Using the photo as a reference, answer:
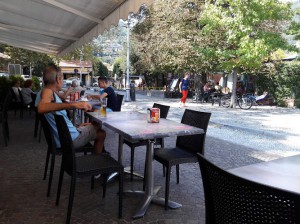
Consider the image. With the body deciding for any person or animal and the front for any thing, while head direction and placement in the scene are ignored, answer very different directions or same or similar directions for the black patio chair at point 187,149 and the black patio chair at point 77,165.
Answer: very different directions

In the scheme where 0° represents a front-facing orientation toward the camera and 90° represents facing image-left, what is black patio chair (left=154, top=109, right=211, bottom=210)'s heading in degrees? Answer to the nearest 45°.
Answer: approximately 45°

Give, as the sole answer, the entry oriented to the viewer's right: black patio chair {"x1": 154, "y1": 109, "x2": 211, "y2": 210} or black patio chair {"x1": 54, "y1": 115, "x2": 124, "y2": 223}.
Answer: black patio chair {"x1": 54, "y1": 115, "x2": 124, "y2": 223}

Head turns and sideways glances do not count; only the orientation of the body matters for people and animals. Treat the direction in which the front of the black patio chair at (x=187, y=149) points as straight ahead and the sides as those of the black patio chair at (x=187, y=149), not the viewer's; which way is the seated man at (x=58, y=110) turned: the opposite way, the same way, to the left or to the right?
the opposite way

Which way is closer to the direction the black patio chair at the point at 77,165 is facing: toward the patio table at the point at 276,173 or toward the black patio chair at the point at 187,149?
the black patio chair

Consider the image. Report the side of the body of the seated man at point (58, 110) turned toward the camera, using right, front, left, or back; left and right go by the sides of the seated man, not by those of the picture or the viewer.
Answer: right

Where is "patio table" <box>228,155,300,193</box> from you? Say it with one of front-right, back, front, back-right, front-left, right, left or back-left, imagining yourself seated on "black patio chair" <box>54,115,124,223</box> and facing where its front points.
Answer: front-right

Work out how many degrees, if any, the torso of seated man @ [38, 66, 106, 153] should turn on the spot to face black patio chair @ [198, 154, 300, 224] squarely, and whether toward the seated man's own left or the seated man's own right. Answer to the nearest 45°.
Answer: approximately 90° to the seated man's own right

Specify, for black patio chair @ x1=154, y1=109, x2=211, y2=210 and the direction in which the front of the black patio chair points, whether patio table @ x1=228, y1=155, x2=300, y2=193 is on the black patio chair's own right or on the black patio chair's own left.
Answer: on the black patio chair's own left

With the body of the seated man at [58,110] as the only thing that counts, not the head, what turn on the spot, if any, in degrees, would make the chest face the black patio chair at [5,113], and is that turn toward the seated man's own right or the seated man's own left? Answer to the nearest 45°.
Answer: approximately 135° to the seated man's own left

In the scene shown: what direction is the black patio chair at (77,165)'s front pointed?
to the viewer's right

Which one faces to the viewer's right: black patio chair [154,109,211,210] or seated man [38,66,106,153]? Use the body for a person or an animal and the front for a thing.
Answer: the seated man
